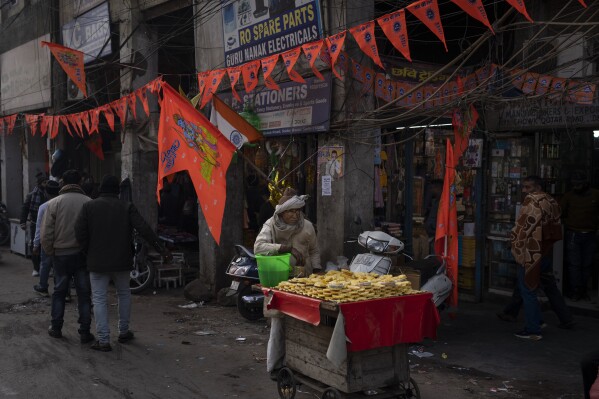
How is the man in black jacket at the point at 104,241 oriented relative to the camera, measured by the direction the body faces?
away from the camera

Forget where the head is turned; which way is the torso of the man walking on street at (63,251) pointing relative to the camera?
away from the camera

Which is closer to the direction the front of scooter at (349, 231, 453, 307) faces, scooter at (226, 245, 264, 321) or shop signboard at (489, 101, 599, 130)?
the scooter

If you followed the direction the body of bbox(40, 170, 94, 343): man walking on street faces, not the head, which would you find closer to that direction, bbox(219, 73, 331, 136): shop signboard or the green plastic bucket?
the shop signboard

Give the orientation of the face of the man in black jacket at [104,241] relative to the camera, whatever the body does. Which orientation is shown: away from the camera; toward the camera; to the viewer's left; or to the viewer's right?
away from the camera

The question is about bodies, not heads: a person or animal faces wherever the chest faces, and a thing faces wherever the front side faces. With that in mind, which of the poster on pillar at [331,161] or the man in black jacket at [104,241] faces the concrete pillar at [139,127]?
the man in black jacket

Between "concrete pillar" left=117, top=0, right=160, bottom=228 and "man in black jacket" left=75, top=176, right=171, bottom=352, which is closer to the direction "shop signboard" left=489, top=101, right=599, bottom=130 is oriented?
the man in black jacket

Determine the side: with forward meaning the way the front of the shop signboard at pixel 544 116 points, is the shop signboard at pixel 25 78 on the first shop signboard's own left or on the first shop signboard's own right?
on the first shop signboard's own right

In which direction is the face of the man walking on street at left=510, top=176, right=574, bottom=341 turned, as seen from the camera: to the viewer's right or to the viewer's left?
to the viewer's left

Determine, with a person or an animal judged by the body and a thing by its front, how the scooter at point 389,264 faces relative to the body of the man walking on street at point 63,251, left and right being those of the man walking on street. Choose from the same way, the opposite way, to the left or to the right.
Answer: to the left
